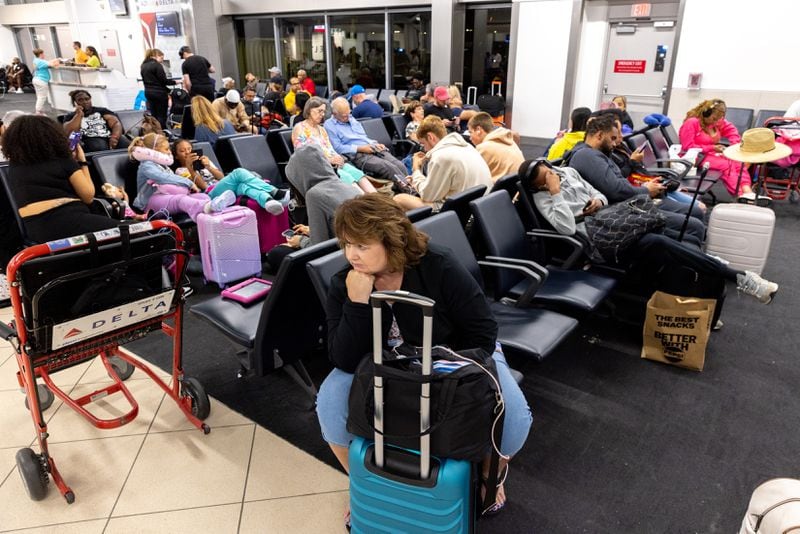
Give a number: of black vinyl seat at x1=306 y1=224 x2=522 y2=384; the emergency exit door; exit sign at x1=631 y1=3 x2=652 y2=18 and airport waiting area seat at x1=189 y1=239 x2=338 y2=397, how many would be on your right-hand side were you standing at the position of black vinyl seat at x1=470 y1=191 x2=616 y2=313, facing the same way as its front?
2

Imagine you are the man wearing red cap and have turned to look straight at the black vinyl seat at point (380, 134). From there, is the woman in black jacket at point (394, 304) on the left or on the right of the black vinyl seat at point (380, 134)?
left

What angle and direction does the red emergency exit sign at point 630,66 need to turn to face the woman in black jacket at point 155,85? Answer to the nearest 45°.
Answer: approximately 45° to its right

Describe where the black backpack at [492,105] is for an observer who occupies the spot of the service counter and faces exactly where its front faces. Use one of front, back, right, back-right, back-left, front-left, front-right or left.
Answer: front-left

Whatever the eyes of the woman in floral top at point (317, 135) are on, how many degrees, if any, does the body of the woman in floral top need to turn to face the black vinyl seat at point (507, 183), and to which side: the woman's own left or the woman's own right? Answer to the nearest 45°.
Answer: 0° — they already face it

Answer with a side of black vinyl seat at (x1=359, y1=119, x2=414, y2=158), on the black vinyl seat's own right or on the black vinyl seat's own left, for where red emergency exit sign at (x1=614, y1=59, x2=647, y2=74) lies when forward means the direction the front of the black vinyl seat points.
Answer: on the black vinyl seat's own left

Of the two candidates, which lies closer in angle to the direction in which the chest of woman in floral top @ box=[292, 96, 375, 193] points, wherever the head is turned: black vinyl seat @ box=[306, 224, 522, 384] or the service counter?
the black vinyl seat

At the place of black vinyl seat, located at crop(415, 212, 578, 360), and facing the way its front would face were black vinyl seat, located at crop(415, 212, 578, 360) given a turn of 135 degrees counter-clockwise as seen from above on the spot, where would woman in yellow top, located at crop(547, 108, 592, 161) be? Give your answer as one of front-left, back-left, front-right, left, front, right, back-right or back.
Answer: front

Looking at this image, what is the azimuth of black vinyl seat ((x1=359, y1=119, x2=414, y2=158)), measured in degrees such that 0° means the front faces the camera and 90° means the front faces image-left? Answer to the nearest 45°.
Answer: approximately 315°

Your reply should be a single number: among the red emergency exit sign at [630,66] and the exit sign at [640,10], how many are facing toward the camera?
2

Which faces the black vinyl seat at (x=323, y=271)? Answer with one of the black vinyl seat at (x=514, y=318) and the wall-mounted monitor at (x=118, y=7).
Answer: the wall-mounted monitor
